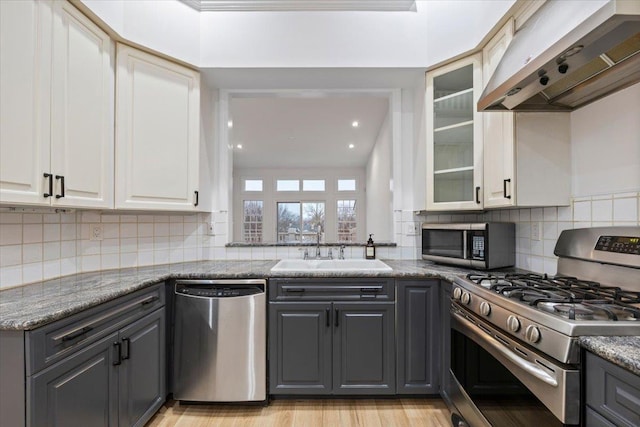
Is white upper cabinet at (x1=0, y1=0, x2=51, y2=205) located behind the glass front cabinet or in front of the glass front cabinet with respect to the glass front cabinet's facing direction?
in front

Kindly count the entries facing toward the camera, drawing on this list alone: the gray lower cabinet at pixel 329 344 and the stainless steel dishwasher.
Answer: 2

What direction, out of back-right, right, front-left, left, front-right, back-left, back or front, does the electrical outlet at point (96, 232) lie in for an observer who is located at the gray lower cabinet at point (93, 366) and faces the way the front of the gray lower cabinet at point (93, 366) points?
back-left

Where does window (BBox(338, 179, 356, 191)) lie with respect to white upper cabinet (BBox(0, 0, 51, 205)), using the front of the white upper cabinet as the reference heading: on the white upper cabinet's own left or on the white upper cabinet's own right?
on the white upper cabinet's own left

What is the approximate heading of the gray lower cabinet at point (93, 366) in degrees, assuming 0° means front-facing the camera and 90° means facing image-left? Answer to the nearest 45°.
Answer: approximately 315°
